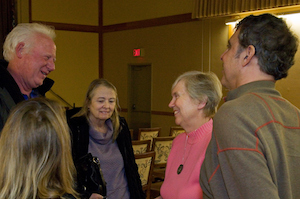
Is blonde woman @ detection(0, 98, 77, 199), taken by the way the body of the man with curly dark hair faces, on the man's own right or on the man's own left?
on the man's own left

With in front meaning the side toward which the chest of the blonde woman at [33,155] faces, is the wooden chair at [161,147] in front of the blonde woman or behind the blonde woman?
in front

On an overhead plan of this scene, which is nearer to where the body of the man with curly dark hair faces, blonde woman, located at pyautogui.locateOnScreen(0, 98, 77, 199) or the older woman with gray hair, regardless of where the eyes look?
the older woman with gray hair

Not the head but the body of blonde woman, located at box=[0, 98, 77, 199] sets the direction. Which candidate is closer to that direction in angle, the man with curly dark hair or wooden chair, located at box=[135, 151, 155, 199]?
the wooden chair

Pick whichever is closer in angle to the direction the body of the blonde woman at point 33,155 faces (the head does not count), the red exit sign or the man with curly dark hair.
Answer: the red exit sign

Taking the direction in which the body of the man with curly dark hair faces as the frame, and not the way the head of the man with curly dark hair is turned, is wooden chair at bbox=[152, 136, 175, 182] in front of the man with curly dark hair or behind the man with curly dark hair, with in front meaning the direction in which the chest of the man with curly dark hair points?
in front

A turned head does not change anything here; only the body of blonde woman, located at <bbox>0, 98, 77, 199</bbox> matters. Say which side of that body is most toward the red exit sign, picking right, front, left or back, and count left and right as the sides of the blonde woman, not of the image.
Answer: front

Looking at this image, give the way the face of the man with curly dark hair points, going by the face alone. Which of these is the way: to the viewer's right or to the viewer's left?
to the viewer's left

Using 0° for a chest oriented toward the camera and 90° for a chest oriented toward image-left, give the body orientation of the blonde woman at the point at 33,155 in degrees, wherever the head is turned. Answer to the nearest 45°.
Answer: approximately 180°

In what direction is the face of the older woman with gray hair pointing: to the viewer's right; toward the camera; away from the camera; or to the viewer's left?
to the viewer's left

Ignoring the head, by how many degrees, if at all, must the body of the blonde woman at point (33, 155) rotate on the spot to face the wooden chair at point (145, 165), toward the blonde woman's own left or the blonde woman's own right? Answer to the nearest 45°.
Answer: approximately 45° to the blonde woman's own right

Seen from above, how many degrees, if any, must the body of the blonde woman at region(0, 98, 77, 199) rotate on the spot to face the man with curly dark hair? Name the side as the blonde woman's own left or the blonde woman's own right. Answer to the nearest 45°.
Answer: approximately 90° to the blonde woman's own right

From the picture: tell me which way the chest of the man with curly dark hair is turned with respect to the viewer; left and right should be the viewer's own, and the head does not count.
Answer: facing away from the viewer and to the left of the viewer
